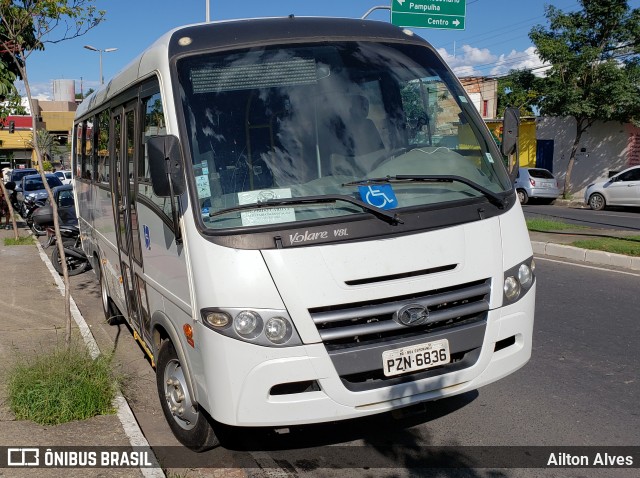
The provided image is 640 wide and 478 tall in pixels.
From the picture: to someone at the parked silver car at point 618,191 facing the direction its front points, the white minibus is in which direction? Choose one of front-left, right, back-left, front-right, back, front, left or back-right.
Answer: left

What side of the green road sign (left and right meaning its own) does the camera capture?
front

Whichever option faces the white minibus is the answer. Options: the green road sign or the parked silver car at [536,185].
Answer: the green road sign

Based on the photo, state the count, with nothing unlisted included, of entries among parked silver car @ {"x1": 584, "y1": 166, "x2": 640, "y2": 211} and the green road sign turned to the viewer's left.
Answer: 1

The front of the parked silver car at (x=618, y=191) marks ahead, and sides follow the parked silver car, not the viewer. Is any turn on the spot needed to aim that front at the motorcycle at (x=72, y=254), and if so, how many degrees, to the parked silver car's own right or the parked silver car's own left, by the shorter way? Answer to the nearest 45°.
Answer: approximately 45° to the parked silver car's own left

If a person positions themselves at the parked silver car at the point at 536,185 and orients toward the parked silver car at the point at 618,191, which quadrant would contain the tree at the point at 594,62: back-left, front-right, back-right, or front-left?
front-left

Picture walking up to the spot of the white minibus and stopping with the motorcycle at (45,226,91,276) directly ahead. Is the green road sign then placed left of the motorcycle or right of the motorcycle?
right

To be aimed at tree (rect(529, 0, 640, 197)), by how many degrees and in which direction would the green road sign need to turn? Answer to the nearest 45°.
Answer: approximately 135° to its left

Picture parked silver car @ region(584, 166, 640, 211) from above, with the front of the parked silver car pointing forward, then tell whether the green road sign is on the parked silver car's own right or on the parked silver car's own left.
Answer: on the parked silver car's own left

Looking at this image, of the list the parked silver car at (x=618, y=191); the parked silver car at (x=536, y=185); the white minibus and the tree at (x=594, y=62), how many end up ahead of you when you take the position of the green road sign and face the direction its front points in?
1

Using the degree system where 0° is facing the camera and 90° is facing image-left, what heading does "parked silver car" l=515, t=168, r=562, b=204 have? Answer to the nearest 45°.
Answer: approximately 135°

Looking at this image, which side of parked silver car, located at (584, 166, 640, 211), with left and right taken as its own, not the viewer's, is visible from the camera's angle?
left

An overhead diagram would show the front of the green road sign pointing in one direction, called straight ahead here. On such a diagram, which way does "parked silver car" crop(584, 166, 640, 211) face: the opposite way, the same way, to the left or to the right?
to the right
